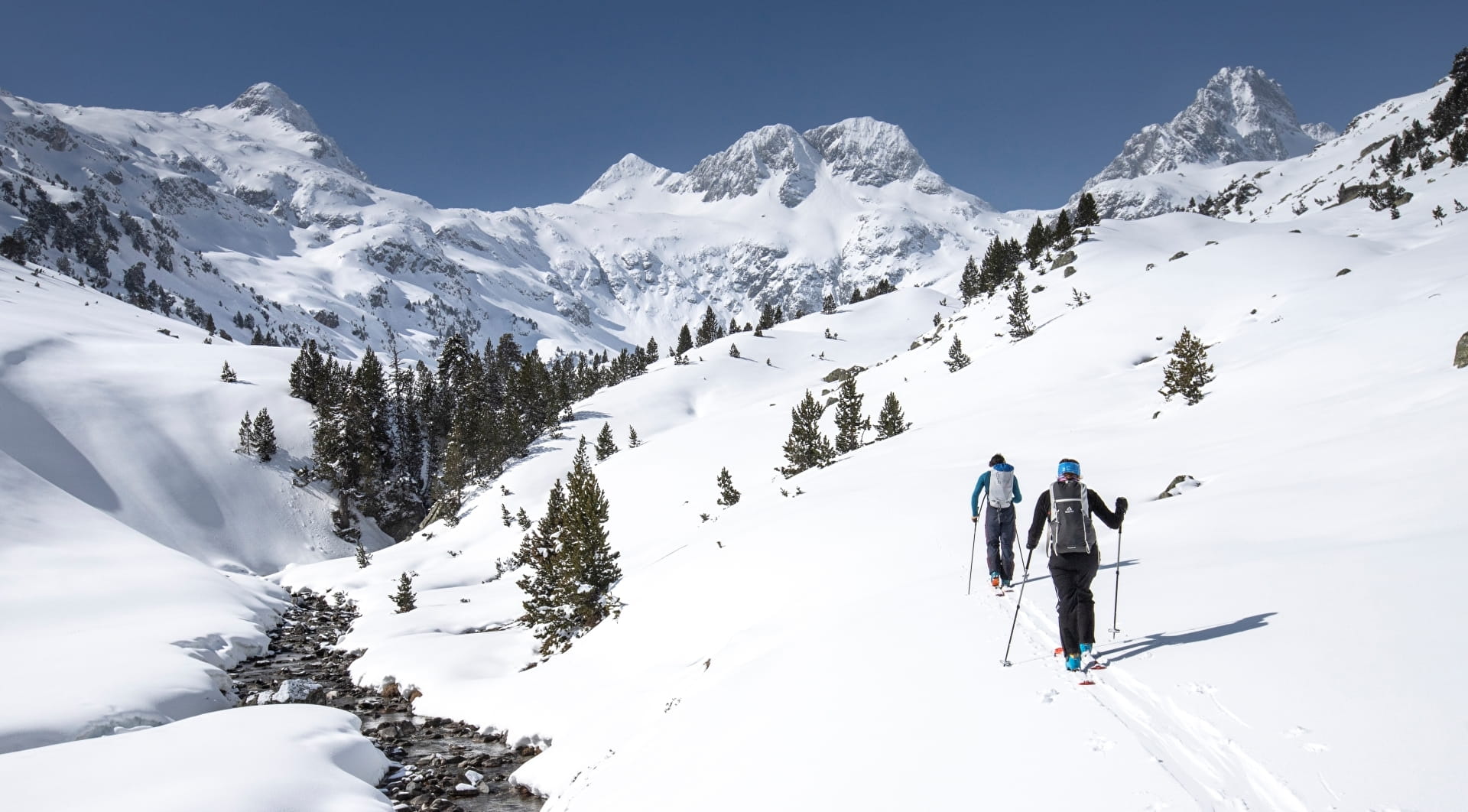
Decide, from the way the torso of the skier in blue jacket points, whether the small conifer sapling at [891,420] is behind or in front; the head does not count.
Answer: in front

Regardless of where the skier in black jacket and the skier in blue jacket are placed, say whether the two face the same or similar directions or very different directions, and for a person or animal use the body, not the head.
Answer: same or similar directions

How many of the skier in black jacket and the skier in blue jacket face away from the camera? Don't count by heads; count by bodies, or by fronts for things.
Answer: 2

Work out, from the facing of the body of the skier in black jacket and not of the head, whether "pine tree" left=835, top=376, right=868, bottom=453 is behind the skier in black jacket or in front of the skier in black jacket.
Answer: in front

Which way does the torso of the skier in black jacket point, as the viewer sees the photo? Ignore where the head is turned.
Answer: away from the camera

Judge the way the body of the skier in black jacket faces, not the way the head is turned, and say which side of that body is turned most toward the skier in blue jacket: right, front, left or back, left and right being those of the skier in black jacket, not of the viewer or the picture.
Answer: front

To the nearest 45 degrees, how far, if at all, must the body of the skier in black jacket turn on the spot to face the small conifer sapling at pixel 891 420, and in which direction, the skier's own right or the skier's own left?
0° — they already face it

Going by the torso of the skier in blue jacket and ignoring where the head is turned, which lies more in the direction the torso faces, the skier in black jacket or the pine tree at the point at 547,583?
the pine tree

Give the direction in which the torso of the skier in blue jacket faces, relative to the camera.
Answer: away from the camera

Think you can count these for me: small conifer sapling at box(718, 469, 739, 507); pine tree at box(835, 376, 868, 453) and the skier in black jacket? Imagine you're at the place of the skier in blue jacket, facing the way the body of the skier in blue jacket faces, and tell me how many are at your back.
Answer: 1

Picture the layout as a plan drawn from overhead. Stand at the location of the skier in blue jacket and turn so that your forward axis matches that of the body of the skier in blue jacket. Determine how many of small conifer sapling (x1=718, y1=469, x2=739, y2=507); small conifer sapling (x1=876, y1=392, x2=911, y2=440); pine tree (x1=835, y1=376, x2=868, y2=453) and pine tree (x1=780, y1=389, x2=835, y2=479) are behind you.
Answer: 0

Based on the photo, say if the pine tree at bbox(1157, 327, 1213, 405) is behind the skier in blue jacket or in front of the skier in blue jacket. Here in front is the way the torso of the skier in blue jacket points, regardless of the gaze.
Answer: in front

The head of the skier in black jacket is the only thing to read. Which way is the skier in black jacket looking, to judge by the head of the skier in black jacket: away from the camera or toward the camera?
away from the camera

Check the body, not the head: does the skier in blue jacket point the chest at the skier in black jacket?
no
